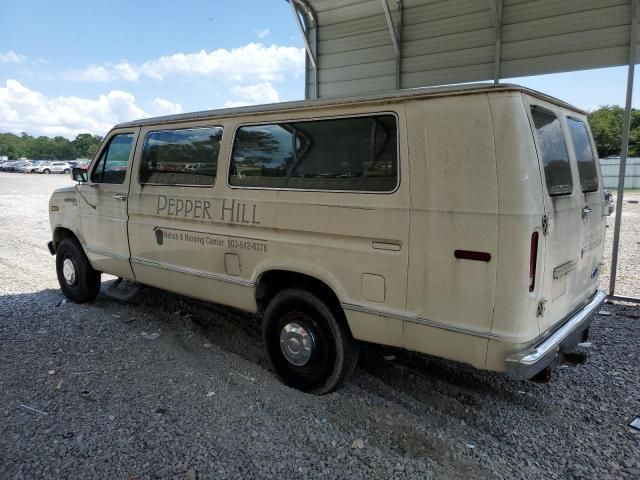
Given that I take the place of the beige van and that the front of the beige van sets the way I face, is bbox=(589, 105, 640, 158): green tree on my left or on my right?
on my right

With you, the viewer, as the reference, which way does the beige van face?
facing away from the viewer and to the left of the viewer
